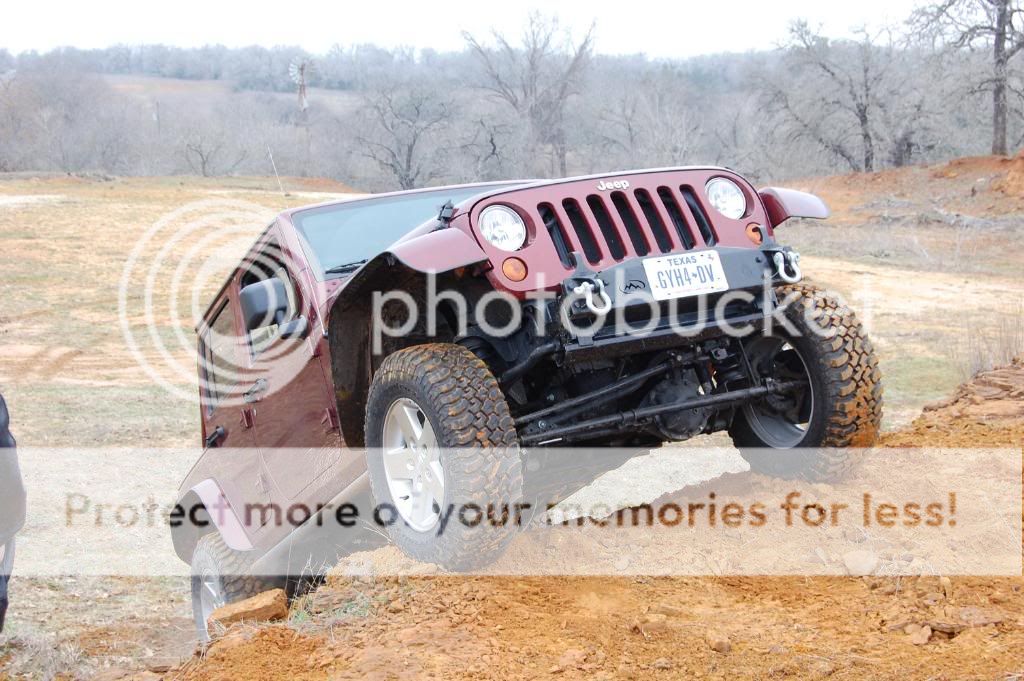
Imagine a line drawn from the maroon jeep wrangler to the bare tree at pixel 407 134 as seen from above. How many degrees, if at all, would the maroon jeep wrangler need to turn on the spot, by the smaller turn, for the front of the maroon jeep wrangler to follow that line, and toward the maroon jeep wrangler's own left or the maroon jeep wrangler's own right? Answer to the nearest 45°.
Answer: approximately 135° to the maroon jeep wrangler's own left

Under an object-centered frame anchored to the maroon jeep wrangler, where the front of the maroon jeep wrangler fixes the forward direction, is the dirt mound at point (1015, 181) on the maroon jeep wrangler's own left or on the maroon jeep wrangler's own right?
on the maroon jeep wrangler's own left

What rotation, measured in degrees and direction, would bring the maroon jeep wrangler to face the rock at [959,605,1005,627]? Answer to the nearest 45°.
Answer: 0° — it already faces it

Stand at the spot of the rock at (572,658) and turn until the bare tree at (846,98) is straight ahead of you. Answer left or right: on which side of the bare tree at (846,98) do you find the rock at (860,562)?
right

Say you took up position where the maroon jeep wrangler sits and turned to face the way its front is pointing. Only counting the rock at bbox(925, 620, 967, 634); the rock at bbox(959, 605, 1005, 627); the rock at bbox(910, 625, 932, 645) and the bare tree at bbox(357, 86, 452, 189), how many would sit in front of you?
3

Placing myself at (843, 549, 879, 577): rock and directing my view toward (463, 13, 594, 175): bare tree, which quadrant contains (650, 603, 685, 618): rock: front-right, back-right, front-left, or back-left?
back-left

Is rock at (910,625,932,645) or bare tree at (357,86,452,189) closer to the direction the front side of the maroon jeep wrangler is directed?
the rock

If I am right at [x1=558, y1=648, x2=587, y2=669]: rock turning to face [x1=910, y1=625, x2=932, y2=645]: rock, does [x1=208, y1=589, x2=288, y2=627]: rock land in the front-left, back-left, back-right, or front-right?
back-left

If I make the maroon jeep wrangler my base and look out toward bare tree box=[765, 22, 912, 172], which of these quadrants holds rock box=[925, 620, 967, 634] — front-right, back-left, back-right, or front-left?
back-right

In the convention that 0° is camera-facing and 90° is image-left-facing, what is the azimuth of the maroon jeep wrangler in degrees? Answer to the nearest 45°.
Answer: approximately 315°

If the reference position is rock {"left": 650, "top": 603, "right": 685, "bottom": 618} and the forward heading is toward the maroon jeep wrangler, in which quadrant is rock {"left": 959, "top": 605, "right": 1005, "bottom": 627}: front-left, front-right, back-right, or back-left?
back-right
